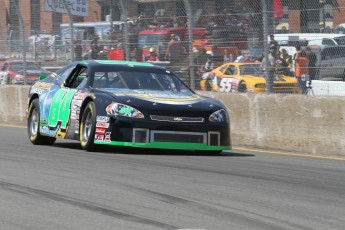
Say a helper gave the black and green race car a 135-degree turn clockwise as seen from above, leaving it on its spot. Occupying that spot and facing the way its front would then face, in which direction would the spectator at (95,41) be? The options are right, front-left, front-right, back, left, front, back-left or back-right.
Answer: right

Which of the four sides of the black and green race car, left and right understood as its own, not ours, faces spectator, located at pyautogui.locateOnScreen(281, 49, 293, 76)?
left

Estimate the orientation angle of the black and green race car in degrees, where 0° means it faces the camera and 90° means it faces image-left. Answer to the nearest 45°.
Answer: approximately 315°

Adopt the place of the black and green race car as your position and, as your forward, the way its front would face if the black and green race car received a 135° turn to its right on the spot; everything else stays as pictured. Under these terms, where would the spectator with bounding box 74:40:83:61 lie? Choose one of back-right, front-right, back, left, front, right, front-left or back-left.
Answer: right

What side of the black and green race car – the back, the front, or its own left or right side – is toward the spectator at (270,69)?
left

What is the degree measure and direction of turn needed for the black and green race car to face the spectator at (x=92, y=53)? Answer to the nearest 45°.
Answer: approximately 135° to its left
